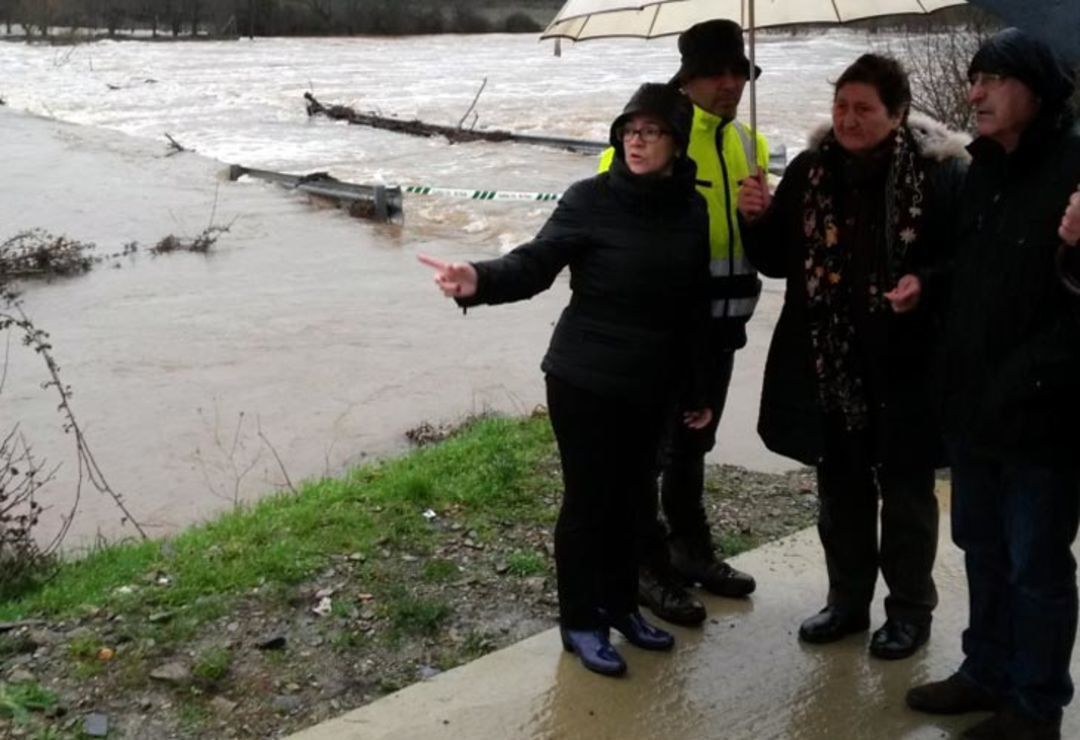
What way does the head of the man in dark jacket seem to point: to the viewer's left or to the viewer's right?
to the viewer's left

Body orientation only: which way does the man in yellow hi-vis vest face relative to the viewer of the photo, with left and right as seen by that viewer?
facing the viewer and to the right of the viewer

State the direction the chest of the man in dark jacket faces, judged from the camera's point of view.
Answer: to the viewer's left

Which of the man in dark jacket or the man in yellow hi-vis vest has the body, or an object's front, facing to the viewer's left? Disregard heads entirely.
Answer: the man in dark jacket

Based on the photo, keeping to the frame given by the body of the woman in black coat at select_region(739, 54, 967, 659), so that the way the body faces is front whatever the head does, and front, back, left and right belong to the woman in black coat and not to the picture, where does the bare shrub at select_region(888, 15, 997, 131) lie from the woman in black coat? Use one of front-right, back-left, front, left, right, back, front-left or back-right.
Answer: back-right

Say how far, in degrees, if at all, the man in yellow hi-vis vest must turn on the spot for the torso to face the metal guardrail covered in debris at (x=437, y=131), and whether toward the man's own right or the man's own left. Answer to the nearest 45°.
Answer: approximately 135° to the man's own left

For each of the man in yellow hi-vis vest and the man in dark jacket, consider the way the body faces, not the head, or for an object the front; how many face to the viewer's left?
1

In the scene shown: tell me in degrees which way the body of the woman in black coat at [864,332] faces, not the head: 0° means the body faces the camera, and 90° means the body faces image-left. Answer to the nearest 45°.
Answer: approximately 45°

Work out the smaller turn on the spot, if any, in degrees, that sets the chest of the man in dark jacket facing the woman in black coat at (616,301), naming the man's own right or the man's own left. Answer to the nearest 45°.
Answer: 0° — they already face them

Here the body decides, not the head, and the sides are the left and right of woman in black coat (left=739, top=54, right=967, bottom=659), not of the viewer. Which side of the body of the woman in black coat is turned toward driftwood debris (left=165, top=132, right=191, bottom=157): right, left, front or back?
right
